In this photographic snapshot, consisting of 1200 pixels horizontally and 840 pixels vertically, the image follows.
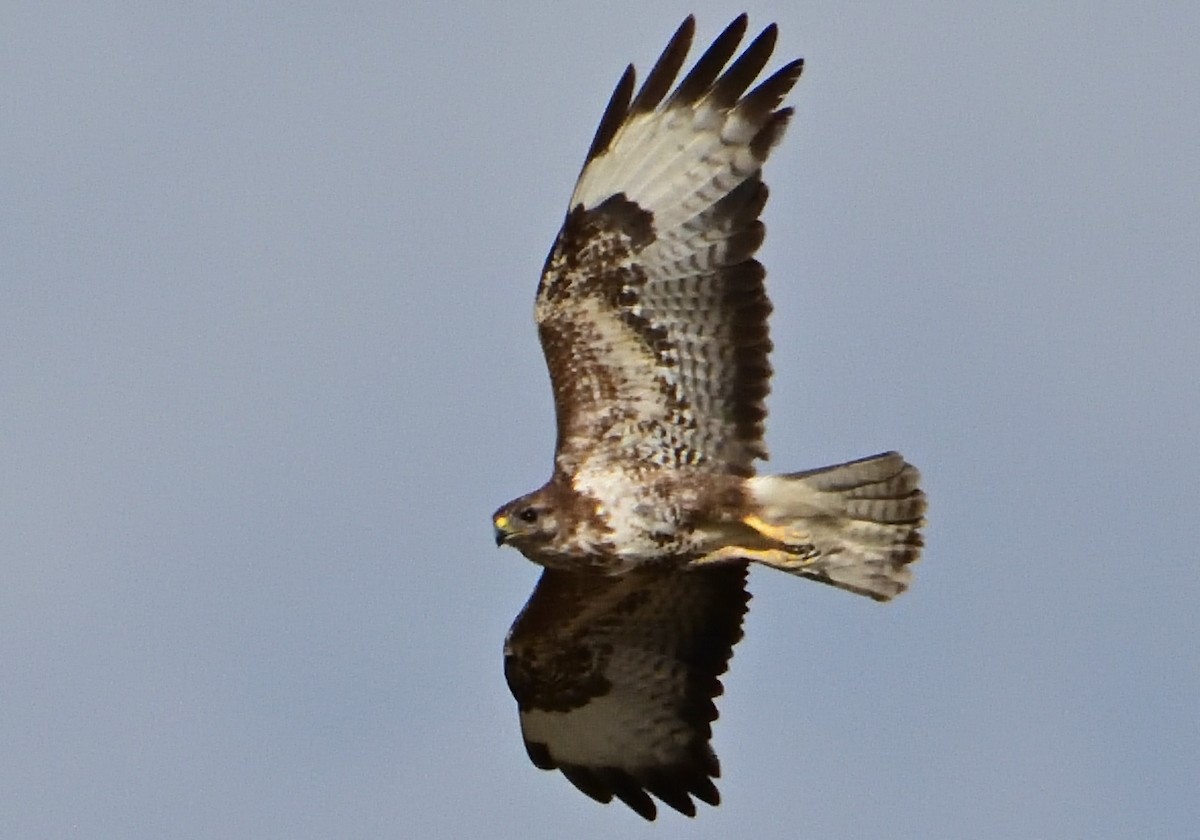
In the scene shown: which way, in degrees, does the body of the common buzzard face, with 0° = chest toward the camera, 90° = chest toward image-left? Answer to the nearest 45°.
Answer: approximately 90°
